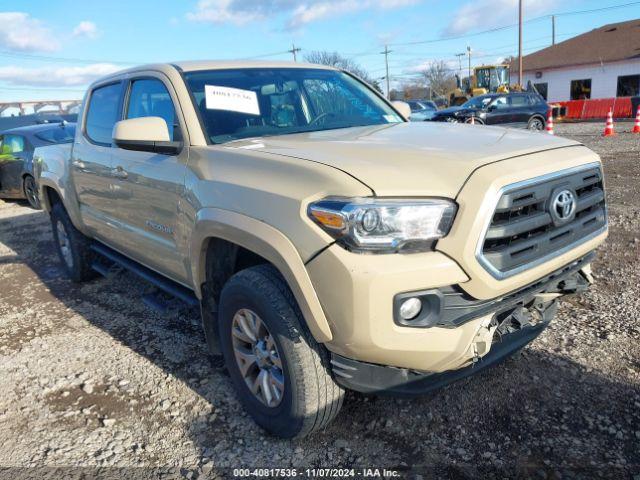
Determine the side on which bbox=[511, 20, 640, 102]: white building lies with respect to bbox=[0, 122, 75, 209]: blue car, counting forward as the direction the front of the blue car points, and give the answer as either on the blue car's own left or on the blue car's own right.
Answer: on the blue car's own right

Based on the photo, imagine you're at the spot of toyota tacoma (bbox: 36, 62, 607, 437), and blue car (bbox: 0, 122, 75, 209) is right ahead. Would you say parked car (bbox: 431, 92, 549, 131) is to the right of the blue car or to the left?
right

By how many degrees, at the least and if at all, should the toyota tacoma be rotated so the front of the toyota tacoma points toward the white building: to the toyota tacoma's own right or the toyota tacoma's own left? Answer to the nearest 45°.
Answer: approximately 90° to the toyota tacoma's own left

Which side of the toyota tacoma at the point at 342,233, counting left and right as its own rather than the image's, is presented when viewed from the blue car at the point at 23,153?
back

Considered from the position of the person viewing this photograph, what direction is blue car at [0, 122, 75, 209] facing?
facing away from the viewer and to the left of the viewer

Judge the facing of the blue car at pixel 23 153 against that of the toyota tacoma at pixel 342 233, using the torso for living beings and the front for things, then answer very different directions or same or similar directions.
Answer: very different directions
